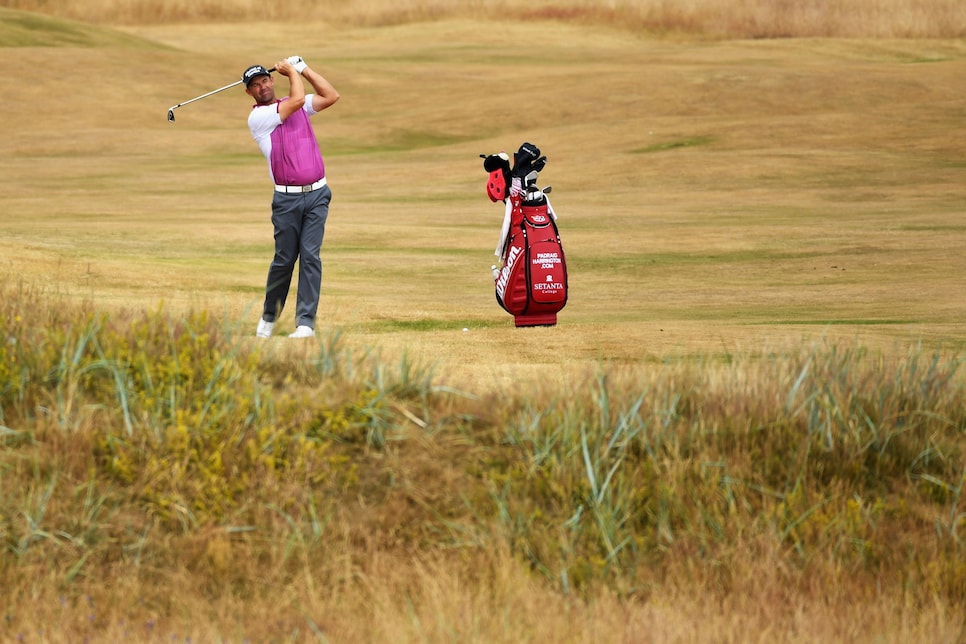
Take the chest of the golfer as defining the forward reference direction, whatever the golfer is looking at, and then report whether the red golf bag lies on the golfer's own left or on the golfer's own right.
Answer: on the golfer's own left

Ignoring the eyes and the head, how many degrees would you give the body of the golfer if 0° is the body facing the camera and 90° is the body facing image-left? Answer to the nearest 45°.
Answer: approximately 0°
